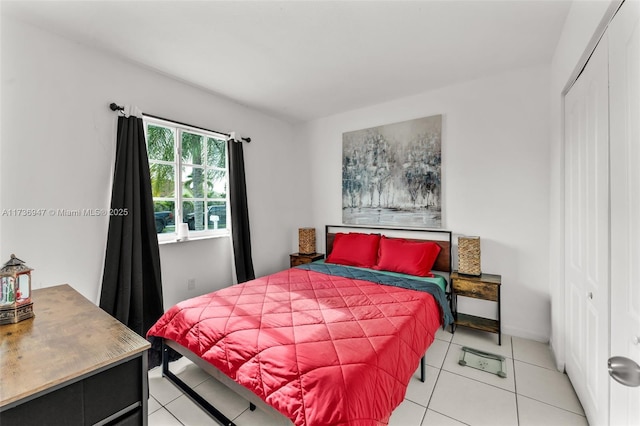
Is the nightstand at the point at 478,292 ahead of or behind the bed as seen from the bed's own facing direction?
behind

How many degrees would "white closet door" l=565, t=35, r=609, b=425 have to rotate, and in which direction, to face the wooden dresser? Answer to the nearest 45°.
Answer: approximately 45° to its left

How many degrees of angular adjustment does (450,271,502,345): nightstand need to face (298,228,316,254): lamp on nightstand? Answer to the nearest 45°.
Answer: approximately 45° to its right

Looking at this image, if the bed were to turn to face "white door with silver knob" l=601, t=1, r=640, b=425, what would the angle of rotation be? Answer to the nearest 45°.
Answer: approximately 90° to its left

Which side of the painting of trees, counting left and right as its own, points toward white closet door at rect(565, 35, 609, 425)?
left

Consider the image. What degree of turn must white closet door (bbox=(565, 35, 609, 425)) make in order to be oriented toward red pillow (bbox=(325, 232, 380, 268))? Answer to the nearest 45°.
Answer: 0° — it already faces it

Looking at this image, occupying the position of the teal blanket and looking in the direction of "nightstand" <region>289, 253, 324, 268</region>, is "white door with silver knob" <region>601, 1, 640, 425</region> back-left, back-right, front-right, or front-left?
back-left

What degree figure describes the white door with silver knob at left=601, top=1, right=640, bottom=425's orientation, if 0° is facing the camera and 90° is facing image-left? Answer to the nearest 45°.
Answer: approximately 90°

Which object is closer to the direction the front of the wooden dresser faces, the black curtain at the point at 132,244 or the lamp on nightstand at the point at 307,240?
the lamp on nightstand

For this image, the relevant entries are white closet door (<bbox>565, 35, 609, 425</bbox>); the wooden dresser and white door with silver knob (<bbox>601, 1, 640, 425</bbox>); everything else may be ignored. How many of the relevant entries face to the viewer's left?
2

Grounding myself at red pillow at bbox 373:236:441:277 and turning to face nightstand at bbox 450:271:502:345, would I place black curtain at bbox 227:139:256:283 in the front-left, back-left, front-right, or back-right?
back-right

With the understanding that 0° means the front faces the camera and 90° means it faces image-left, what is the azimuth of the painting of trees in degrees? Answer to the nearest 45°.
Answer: approximately 45°

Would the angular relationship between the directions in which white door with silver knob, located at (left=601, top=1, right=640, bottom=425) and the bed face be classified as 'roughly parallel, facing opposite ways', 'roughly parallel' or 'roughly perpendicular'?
roughly perpendicular

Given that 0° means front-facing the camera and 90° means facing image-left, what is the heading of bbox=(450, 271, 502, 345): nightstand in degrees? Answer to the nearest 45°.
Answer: approximately 45°
